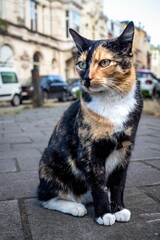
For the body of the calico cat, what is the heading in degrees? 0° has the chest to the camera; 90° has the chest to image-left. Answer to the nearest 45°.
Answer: approximately 315°

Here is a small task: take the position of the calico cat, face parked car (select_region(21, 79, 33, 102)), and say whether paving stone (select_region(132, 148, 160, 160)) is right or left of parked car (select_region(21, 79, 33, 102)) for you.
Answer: right

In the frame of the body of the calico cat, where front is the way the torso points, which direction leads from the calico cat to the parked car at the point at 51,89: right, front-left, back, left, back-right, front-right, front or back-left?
back-left

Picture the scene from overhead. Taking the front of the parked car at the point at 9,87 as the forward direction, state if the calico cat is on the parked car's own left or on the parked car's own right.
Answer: on the parked car's own left

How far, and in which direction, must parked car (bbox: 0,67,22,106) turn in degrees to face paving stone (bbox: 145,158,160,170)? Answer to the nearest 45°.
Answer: approximately 90° to its left
